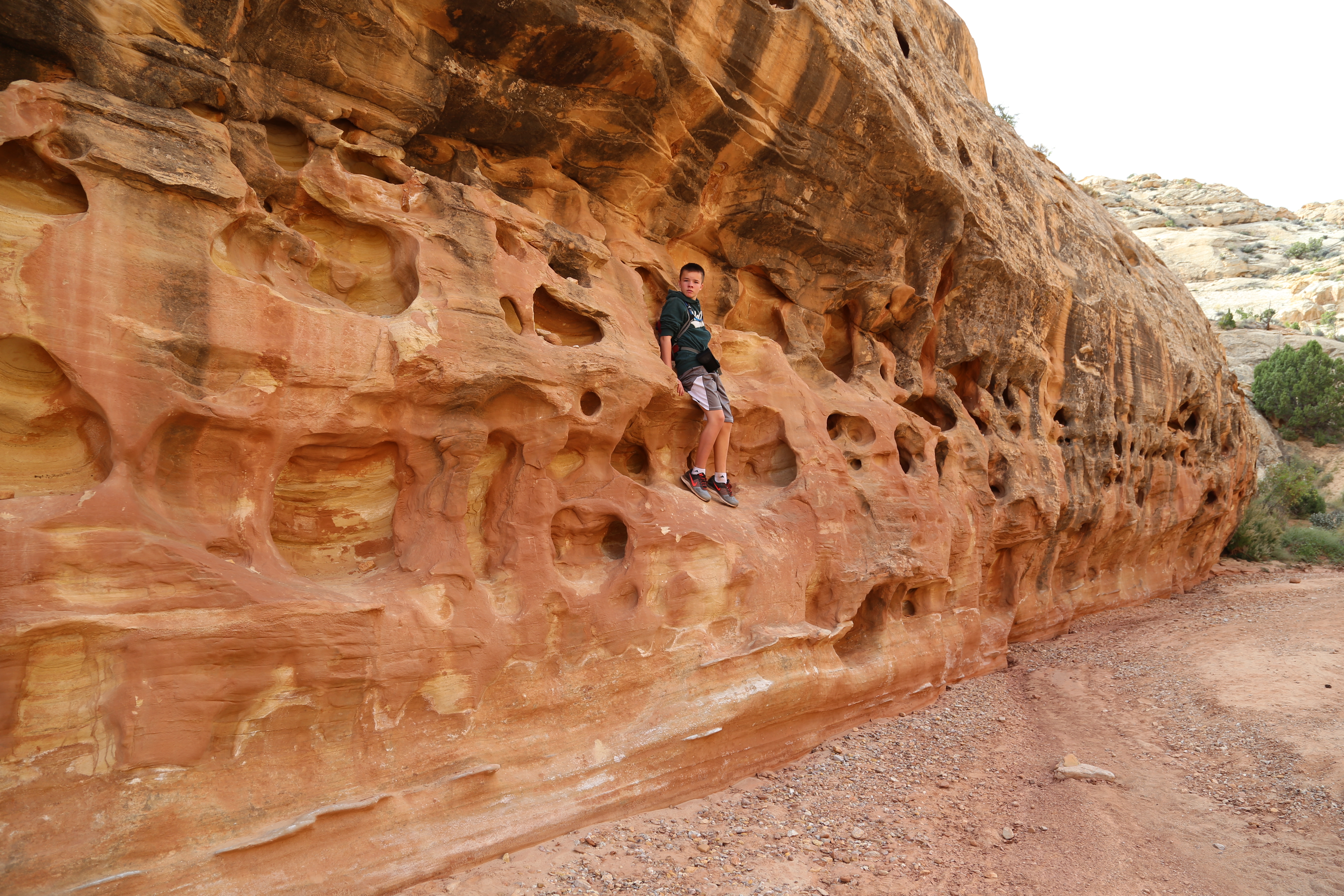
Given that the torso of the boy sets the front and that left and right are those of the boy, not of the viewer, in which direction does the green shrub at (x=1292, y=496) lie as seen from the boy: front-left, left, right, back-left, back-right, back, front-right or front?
left

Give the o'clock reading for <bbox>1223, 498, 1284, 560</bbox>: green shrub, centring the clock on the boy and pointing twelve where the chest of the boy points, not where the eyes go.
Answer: The green shrub is roughly at 9 o'clock from the boy.

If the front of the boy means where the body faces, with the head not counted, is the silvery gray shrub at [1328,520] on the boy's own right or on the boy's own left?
on the boy's own left

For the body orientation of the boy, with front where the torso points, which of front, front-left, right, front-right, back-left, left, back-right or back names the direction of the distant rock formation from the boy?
left

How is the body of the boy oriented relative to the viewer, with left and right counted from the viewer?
facing the viewer and to the right of the viewer

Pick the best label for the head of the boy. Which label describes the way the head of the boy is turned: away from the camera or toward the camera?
toward the camera

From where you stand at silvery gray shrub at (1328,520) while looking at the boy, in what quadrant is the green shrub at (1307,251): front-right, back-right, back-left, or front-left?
back-right

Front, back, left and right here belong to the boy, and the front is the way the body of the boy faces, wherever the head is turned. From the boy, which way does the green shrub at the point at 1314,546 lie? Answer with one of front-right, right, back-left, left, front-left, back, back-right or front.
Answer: left
